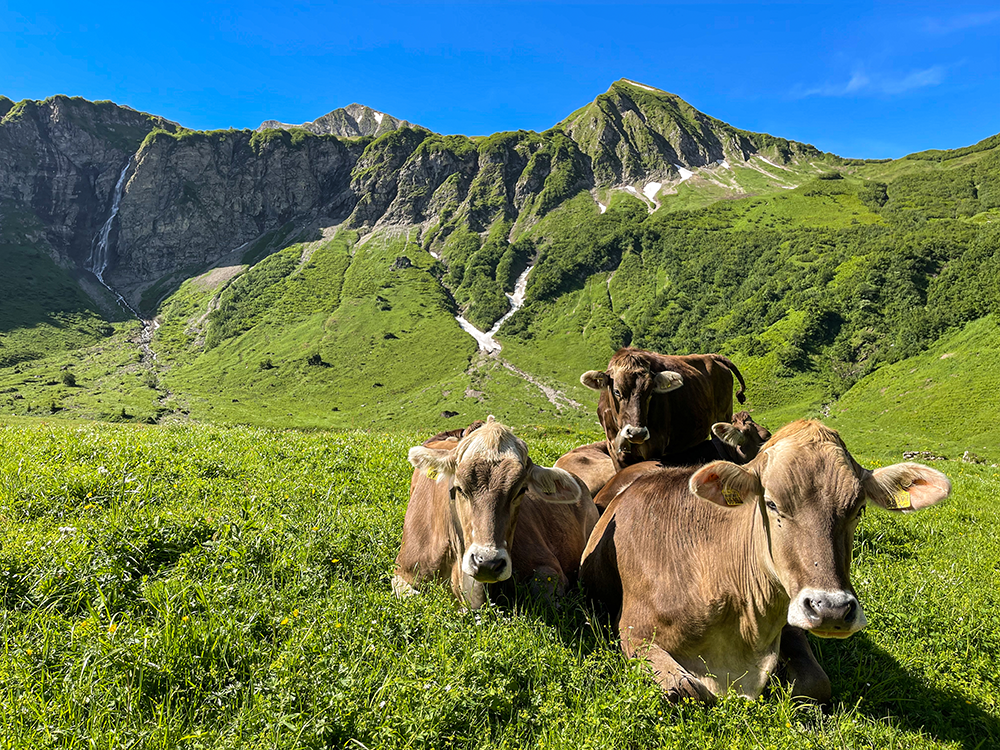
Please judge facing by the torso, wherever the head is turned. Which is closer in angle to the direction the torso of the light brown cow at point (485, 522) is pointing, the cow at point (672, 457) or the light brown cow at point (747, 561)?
the light brown cow

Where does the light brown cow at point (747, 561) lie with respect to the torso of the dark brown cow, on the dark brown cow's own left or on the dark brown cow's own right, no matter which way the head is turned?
on the dark brown cow's own left

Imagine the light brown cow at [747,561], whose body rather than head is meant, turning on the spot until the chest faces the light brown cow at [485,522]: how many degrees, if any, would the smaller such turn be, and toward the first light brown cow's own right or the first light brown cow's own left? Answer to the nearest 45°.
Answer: approximately 135° to the first light brown cow's own right

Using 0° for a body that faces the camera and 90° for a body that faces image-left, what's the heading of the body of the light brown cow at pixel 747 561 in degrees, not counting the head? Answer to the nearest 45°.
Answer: approximately 315°

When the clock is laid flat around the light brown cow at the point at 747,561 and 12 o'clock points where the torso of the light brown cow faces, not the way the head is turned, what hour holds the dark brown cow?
The dark brown cow is roughly at 7 o'clock from the light brown cow.

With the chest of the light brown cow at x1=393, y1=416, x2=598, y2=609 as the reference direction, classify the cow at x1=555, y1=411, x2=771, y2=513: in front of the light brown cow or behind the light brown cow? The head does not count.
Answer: behind

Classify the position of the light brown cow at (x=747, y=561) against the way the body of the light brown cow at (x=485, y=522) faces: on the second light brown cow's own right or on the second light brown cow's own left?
on the second light brown cow's own left

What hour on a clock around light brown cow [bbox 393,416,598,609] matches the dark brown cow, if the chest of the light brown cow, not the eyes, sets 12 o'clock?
The dark brown cow is roughly at 7 o'clock from the light brown cow.
